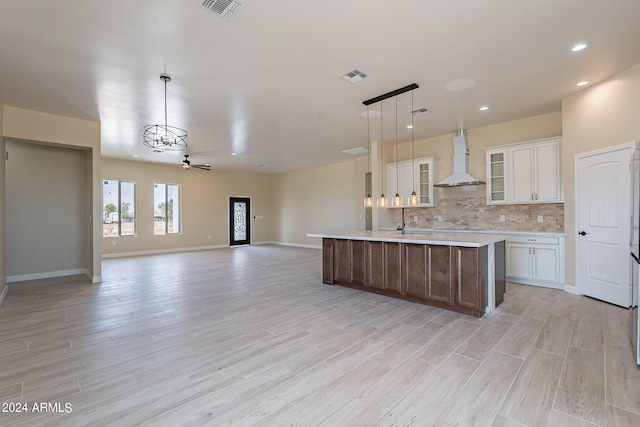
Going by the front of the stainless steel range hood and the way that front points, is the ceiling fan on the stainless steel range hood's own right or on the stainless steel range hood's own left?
on the stainless steel range hood's own right

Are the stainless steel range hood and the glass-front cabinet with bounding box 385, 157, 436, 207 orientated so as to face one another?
no

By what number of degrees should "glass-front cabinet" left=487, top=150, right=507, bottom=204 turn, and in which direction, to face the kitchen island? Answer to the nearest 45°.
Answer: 0° — it already faces it

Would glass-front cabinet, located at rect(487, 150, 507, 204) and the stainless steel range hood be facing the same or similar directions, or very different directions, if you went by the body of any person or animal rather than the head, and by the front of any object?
same or similar directions

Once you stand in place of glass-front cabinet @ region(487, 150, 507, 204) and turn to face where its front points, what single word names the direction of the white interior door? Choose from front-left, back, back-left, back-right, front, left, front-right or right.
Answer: front-left

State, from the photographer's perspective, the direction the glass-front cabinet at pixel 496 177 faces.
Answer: facing the viewer

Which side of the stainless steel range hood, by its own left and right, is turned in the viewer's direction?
front

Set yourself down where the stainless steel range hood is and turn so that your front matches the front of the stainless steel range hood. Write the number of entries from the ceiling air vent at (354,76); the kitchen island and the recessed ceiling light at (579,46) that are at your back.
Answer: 0

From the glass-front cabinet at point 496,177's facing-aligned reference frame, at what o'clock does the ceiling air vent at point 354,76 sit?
The ceiling air vent is roughly at 1 o'clock from the glass-front cabinet.

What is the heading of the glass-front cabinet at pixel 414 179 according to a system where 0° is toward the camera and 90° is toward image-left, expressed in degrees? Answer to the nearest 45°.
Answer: approximately 45°

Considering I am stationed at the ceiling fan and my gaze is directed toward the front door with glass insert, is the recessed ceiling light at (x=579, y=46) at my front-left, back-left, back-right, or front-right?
back-right

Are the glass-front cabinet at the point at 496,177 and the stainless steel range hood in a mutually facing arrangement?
no
